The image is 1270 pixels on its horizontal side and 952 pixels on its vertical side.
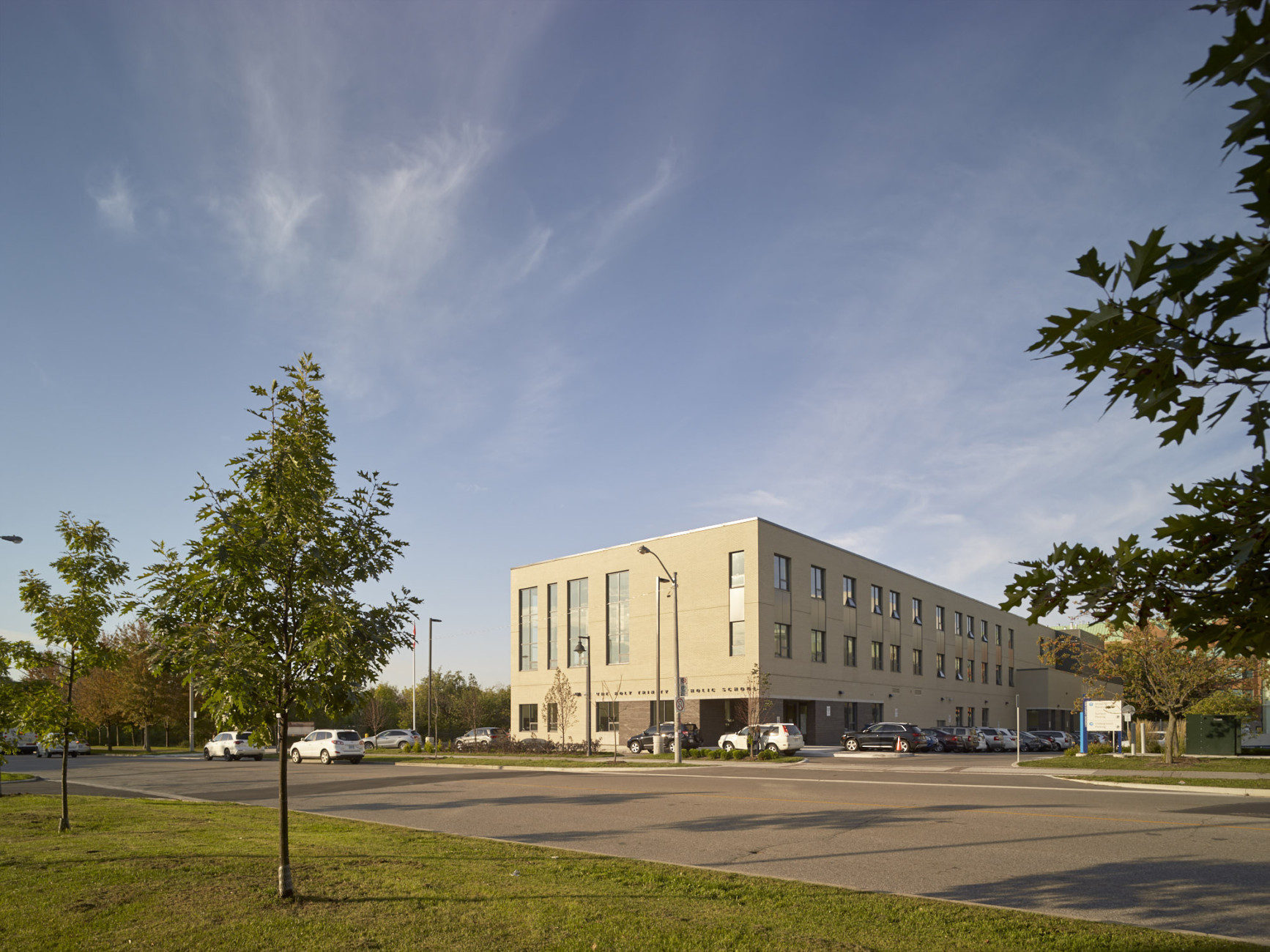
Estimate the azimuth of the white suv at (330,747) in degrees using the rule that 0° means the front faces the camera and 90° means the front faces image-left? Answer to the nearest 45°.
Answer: approximately 135°

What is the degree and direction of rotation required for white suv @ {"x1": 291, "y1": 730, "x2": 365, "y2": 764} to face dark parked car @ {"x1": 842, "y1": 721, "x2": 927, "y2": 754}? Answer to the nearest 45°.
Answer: approximately 135° to its right

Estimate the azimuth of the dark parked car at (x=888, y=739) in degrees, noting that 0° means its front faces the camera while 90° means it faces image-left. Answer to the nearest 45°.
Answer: approximately 90°

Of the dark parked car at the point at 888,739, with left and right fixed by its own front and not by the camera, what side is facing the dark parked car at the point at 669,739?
front

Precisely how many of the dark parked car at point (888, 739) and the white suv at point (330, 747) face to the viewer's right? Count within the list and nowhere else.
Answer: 0

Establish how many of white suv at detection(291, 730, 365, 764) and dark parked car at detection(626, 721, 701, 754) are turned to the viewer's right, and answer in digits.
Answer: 0

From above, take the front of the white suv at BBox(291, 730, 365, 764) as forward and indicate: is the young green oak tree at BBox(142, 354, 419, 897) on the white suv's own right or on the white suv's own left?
on the white suv's own left

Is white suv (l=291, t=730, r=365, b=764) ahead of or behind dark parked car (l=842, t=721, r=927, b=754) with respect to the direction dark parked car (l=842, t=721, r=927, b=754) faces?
ahead

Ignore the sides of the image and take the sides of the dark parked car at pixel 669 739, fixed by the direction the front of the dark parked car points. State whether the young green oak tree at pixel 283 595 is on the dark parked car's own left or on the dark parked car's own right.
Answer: on the dark parked car's own left

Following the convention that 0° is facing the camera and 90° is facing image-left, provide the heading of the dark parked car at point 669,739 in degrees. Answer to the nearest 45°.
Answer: approximately 135°
